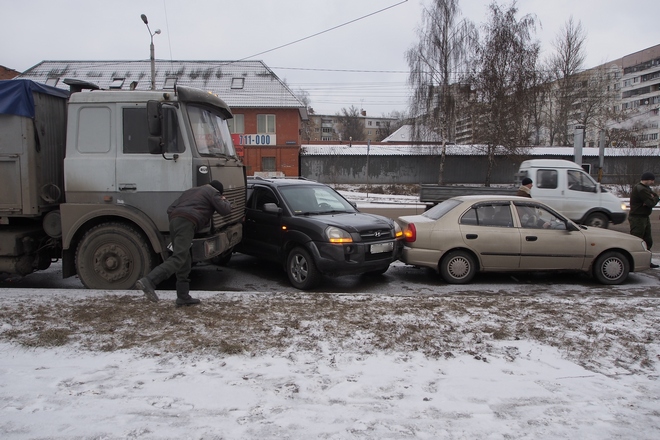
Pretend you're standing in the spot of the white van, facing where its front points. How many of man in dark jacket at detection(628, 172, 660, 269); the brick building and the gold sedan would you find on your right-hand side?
2

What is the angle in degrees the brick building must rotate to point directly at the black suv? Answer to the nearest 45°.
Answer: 0° — it already faces it

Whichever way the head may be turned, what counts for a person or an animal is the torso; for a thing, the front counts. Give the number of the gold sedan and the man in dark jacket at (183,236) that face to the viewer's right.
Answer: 2

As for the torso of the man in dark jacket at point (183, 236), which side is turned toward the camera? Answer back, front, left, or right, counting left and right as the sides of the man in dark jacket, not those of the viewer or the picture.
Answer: right

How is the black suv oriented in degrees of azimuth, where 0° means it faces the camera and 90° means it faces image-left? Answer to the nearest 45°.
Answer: approximately 315°

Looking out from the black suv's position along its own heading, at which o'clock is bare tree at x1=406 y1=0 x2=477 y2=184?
The bare tree is roughly at 8 o'clock from the black suv.

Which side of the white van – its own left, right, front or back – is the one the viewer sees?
right

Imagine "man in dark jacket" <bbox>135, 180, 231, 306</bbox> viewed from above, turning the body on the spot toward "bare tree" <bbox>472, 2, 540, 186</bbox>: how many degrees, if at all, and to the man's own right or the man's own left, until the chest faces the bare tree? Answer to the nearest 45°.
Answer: approximately 45° to the man's own left

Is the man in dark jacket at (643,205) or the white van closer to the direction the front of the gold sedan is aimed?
the man in dark jacket

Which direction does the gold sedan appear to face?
to the viewer's right
